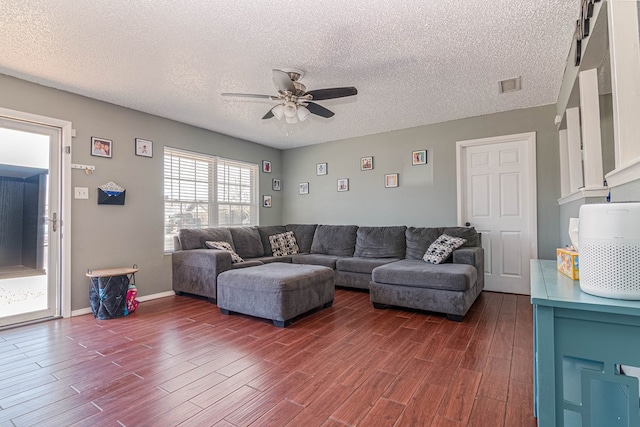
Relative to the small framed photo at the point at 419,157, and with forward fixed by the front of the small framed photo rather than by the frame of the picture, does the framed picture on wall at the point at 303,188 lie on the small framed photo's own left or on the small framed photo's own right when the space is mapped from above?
on the small framed photo's own right

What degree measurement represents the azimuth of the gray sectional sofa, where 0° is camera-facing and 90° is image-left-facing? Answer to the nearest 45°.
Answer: approximately 0°

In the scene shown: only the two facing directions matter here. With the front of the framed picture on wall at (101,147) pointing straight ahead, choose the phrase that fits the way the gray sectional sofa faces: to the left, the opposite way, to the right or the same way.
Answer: to the right

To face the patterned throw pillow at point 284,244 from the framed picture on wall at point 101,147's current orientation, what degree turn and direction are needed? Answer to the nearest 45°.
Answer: approximately 45° to its left

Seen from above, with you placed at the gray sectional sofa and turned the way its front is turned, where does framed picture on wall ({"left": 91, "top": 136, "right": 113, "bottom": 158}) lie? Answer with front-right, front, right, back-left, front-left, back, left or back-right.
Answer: right

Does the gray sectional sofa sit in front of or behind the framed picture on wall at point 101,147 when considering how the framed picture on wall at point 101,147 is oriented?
in front

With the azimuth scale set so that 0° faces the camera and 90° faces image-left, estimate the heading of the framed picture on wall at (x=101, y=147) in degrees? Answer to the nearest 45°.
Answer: approximately 315°

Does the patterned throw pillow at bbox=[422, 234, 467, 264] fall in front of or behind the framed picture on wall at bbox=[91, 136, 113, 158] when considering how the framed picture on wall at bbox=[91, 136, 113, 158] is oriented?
in front

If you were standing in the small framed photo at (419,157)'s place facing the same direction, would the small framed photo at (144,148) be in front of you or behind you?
in front
